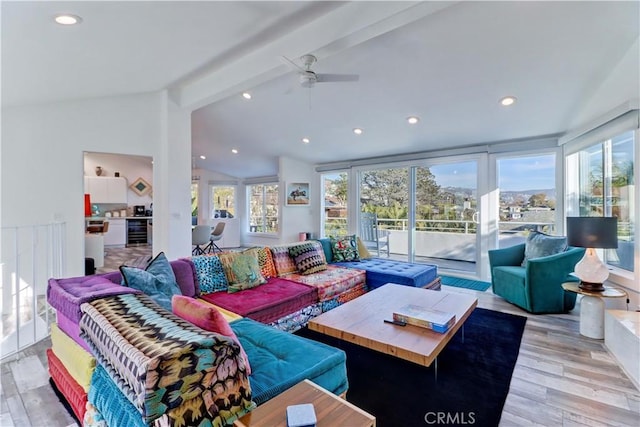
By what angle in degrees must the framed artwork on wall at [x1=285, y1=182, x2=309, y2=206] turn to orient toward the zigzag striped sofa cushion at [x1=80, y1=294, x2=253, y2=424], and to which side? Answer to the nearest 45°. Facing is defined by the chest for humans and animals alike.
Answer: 0° — it already faces it

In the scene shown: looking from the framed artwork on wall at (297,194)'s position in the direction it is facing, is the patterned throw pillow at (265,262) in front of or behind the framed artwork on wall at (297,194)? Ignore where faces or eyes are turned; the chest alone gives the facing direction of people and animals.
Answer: in front

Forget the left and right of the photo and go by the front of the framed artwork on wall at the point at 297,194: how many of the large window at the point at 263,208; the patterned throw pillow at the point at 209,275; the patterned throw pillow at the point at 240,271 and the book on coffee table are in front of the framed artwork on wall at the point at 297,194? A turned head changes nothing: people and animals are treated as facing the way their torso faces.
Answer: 3

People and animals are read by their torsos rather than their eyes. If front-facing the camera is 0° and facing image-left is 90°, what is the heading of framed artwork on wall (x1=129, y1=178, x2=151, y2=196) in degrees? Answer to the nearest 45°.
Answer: approximately 0°

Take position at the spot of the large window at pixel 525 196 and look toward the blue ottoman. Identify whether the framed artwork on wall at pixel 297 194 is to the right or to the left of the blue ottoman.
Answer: right

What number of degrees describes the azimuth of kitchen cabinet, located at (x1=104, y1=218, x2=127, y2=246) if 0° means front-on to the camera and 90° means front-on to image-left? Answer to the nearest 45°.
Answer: approximately 0°

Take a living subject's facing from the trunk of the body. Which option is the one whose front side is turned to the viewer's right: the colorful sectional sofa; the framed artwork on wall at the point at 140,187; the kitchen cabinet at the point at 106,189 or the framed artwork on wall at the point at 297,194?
the colorful sectional sofa

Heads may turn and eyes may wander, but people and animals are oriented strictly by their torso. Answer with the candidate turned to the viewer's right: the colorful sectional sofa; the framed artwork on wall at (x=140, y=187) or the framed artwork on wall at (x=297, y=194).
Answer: the colorful sectional sofa
